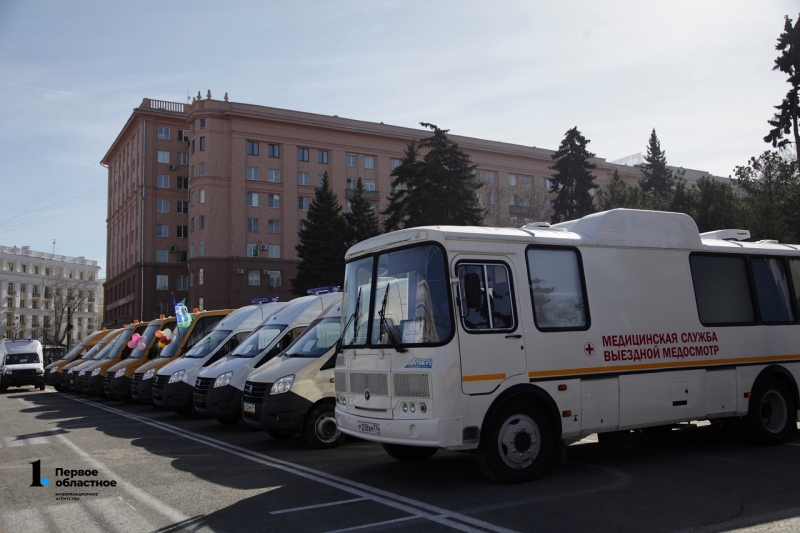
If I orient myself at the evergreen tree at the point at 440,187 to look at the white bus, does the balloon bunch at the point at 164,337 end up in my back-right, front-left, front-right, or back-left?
front-right

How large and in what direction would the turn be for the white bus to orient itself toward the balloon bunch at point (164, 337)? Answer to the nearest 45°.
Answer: approximately 90° to its right

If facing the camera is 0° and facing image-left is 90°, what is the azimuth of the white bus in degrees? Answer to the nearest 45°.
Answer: approximately 45°

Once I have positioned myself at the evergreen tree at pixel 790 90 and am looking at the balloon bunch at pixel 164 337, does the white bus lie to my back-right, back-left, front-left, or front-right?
front-left

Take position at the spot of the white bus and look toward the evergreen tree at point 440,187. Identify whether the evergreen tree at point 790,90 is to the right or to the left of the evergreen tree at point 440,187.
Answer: right

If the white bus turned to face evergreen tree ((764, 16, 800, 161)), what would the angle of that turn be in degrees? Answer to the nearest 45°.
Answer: approximately 180°

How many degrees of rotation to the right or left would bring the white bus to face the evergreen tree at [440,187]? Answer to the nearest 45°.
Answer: approximately 135° to its right

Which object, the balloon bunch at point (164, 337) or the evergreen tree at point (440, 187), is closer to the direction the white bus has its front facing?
the balloon bunch

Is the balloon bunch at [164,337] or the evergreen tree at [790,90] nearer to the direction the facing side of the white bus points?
the balloon bunch
